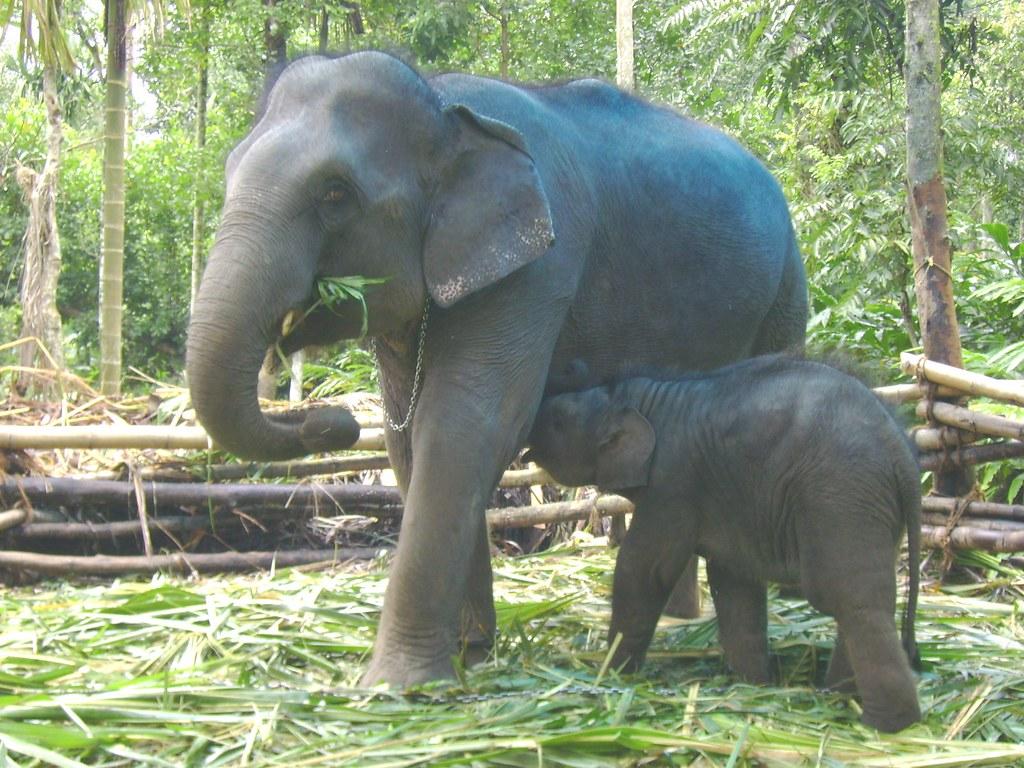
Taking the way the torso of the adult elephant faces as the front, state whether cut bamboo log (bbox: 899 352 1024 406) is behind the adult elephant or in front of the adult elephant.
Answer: behind

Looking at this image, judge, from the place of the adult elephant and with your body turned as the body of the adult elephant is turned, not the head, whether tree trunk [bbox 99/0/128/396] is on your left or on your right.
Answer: on your right

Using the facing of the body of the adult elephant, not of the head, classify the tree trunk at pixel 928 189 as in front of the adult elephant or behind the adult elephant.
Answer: behind

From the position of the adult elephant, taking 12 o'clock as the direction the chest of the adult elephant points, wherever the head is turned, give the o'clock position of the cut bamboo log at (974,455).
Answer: The cut bamboo log is roughly at 6 o'clock from the adult elephant.

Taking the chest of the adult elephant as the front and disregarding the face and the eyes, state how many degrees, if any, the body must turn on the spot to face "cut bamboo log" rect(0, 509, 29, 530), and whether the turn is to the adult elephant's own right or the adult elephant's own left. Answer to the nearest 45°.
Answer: approximately 90° to the adult elephant's own right

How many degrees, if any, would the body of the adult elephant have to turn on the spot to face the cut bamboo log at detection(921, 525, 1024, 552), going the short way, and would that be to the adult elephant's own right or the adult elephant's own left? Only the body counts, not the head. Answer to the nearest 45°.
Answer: approximately 180°

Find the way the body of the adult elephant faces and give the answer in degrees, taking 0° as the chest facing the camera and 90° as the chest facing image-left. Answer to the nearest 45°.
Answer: approximately 45°

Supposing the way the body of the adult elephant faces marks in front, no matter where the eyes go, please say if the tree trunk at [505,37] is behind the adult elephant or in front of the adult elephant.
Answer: behind

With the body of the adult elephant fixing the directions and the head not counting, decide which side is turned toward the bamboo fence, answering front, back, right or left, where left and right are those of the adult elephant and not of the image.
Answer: right

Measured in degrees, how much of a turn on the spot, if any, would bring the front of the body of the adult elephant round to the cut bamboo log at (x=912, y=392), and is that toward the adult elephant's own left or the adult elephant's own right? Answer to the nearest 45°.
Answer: approximately 180°

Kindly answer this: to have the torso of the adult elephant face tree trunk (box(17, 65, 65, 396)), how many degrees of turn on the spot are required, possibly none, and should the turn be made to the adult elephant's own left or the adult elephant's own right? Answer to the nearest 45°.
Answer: approximately 90° to the adult elephant's own right

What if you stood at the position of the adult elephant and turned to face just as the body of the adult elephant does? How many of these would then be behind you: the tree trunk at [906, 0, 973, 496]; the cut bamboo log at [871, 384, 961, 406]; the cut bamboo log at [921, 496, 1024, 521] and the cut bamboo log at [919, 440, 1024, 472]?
4

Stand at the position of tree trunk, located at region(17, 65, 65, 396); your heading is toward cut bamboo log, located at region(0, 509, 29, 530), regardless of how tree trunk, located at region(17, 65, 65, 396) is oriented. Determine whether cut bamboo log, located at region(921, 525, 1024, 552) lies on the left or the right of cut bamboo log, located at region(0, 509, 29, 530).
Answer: left

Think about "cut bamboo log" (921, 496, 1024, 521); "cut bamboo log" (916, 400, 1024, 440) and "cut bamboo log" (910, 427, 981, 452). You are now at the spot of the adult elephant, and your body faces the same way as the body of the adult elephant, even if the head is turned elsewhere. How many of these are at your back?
3

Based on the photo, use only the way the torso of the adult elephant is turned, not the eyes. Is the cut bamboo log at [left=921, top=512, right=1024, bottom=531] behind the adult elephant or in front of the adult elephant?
behind

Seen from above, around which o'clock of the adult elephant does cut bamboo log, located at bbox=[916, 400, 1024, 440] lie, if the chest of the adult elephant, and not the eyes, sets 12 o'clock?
The cut bamboo log is roughly at 6 o'clock from the adult elephant.
